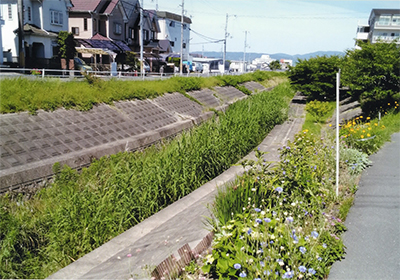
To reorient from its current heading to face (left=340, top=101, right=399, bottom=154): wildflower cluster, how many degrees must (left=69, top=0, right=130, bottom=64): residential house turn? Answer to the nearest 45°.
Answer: approximately 45° to its right

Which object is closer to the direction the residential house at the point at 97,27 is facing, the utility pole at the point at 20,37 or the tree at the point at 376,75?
the tree

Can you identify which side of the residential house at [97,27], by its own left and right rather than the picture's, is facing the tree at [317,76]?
front

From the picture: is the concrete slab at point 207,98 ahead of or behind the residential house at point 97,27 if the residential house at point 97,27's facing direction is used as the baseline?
ahead

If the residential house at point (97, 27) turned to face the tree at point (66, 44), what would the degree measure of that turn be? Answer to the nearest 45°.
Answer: approximately 45° to its right

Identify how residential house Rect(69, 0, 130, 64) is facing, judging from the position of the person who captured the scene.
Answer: facing the viewer and to the right of the viewer

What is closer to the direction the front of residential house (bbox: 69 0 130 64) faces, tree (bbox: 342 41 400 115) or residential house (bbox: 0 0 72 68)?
the tree

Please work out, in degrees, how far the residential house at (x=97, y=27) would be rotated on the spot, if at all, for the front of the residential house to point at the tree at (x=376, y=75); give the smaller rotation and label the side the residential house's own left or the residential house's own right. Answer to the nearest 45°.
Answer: approximately 45° to the residential house's own right

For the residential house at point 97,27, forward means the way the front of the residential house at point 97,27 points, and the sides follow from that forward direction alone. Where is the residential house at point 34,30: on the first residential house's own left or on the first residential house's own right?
on the first residential house's own right

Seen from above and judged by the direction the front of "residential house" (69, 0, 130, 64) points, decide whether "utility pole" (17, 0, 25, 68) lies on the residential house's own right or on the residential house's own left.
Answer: on the residential house's own right
